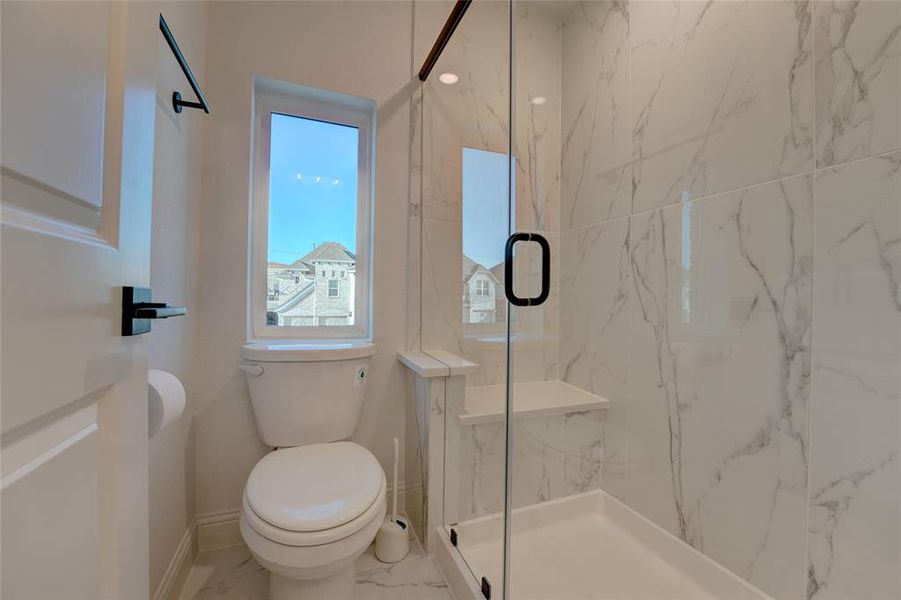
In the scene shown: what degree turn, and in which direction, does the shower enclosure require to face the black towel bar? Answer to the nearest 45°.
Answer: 0° — it already faces it

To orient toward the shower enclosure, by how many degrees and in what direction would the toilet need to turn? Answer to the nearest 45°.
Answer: approximately 90° to its left

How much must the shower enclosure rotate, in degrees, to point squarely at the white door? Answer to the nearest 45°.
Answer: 0° — it already faces it

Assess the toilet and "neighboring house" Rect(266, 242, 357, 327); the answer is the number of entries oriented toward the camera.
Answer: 2

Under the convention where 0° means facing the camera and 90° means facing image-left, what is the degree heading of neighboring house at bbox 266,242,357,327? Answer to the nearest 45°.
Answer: approximately 0°

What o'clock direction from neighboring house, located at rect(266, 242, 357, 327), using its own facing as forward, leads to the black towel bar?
The black towel bar is roughly at 1 o'clock from the neighboring house.

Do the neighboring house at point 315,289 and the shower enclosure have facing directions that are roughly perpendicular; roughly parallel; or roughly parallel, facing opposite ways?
roughly perpendicular
